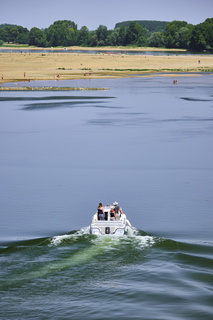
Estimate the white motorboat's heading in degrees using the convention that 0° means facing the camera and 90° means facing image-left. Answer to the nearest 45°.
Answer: approximately 180°
